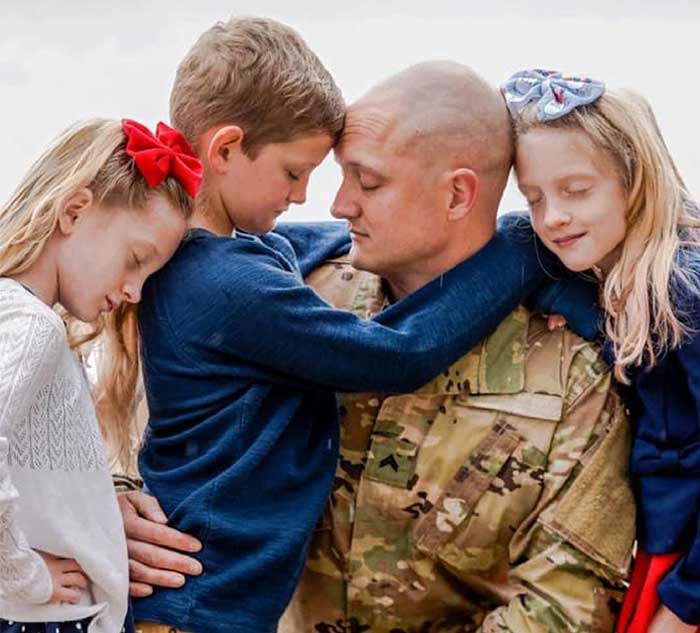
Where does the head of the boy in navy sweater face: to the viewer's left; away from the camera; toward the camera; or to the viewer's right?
to the viewer's right

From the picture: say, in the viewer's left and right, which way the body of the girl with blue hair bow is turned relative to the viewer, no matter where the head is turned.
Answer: facing the viewer and to the left of the viewer

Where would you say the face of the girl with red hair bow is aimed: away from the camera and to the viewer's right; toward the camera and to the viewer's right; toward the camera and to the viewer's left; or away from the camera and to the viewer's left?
toward the camera and to the viewer's right

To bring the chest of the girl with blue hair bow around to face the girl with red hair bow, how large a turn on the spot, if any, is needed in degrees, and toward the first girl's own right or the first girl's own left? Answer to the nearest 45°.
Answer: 0° — they already face them

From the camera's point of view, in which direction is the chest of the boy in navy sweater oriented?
to the viewer's right

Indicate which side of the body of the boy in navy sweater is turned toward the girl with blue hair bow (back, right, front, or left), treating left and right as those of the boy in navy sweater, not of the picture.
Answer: front

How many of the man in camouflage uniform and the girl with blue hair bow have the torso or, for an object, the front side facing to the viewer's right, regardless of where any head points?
0

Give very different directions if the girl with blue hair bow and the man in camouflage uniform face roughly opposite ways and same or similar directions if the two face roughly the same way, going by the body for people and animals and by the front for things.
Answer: same or similar directions

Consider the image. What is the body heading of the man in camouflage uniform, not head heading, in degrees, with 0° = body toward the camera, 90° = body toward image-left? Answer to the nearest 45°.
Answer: approximately 45°

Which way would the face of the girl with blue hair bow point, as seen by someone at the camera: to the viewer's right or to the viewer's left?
to the viewer's left
